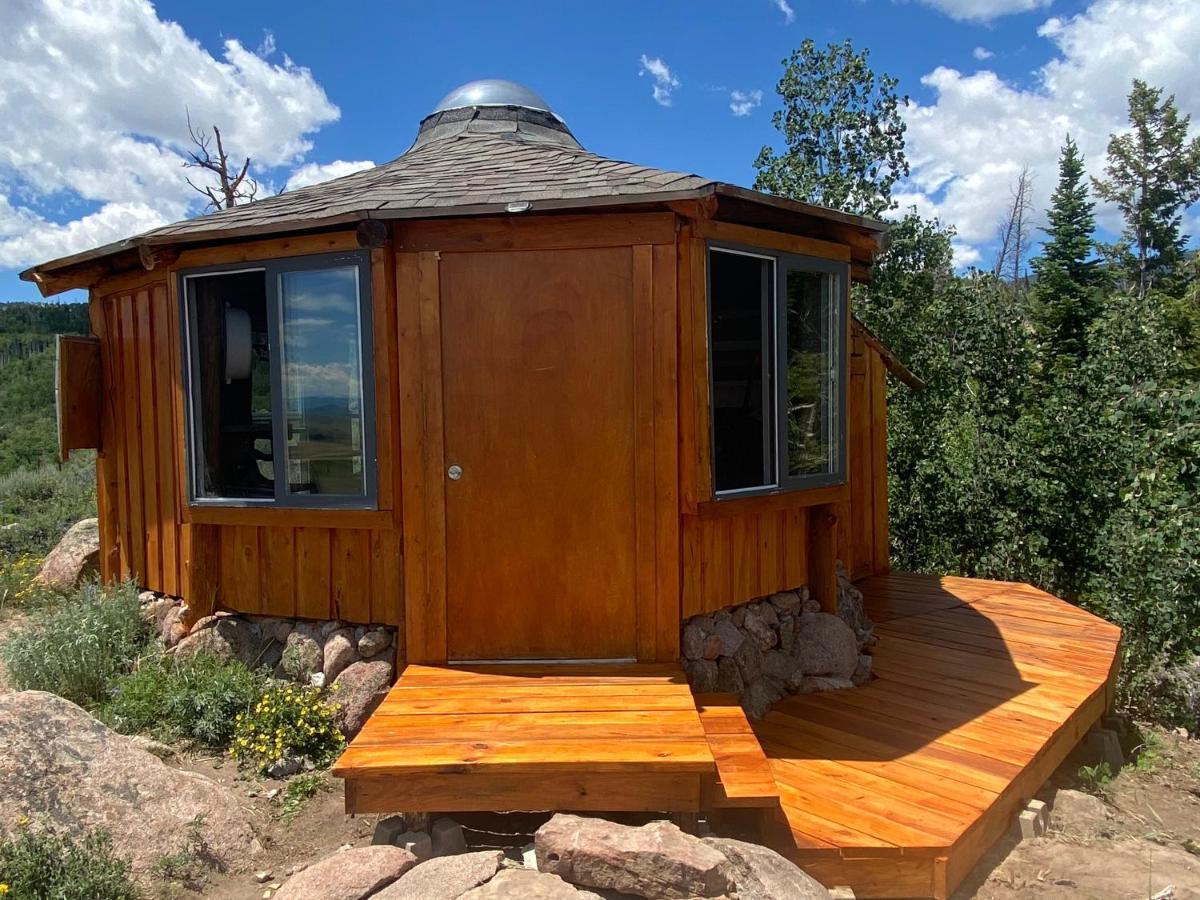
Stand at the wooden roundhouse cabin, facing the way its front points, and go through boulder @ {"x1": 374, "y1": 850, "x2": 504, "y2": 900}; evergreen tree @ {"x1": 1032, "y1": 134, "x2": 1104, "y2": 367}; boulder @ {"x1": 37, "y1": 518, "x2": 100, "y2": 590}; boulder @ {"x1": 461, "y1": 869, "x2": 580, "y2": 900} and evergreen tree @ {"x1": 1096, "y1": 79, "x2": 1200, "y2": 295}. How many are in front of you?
2

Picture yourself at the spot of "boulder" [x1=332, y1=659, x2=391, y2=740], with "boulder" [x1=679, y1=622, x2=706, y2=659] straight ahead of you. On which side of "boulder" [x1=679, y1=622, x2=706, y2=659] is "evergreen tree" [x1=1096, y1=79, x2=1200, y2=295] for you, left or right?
left

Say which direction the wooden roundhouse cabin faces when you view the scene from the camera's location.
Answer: facing the viewer

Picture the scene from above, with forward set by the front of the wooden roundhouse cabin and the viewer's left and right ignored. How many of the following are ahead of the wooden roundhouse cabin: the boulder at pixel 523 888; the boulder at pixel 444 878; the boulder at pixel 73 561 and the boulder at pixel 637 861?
3

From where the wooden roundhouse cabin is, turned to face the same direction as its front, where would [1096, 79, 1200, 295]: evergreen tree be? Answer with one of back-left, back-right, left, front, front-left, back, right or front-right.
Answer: back-left

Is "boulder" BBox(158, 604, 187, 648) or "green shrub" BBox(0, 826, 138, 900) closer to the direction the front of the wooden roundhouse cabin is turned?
the green shrub

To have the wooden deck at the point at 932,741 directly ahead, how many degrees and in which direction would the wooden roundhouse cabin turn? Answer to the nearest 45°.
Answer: approximately 90° to its left

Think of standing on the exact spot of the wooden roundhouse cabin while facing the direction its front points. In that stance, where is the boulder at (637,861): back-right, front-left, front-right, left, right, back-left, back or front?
front

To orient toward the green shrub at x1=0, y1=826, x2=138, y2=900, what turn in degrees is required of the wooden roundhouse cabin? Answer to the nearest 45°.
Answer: approximately 45° to its right

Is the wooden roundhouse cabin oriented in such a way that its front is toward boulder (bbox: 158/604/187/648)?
no

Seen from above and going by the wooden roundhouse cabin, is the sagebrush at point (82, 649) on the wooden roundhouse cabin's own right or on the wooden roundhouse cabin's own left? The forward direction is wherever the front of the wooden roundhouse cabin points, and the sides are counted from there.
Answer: on the wooden roundhouse cabin's own right

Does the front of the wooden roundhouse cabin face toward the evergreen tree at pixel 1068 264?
no

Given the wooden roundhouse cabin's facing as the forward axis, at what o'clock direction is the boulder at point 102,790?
The boulder is roughly at 2 o'clock from the wooden roundhouse cabin.

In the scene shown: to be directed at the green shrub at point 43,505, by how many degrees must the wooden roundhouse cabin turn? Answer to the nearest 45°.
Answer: approximately 135° to its right

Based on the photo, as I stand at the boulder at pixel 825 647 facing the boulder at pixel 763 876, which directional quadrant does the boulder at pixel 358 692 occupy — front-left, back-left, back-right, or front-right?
front-right

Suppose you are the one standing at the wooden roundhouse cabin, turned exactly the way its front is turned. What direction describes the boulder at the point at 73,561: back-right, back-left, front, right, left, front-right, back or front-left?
back-right

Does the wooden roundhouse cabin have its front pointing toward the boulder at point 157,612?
no

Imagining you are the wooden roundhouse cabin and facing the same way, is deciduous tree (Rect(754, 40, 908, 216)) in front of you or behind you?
behind

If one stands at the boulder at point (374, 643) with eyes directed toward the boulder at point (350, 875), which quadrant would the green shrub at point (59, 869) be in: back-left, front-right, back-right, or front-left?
front-right
